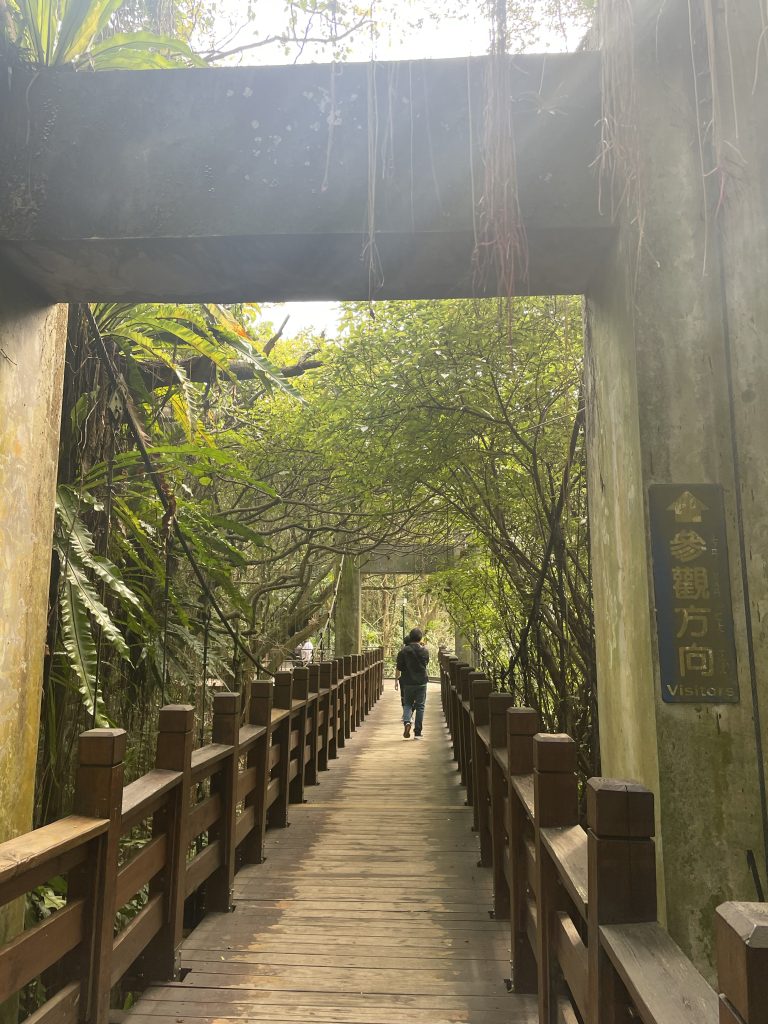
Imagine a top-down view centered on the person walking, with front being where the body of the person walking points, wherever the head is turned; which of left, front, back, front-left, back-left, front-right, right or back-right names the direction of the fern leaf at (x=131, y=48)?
back

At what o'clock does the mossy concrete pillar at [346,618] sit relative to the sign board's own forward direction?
The mossy concrete pillar is roughly at 5 o'clock from the sign board.

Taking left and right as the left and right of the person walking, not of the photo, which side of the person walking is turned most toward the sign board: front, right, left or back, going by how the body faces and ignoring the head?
back

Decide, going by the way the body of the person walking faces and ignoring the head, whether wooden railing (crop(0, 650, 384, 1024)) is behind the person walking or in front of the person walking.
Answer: behind

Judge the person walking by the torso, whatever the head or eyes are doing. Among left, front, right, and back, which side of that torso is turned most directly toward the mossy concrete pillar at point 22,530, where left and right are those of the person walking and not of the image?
back

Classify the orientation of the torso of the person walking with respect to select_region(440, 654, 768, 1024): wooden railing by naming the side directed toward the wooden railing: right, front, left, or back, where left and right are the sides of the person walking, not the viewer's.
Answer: back

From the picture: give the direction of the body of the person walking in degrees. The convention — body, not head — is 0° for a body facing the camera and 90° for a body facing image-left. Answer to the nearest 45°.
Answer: approximately 180°

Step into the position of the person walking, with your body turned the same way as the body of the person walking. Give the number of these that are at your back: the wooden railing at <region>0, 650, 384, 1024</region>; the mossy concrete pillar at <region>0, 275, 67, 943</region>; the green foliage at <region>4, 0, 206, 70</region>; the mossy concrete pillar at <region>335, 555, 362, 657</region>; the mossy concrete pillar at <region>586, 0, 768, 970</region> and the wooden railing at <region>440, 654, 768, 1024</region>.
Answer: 5

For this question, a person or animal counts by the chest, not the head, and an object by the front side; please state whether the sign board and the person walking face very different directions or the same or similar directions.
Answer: very different directions

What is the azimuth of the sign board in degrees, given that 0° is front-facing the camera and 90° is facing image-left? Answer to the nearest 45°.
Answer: approximately 0°

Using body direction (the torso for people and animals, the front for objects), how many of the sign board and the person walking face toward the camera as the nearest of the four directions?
1

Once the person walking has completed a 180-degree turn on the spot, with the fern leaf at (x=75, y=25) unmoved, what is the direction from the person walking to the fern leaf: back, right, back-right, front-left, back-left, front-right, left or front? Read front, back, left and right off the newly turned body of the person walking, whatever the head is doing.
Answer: front

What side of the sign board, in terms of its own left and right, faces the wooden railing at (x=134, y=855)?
right
